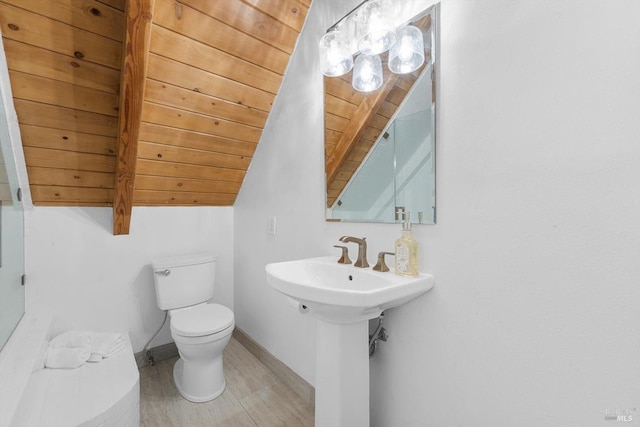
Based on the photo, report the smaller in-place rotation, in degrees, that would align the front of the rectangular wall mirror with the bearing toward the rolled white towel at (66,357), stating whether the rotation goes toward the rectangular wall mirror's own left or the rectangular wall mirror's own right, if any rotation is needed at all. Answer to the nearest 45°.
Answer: approximately 45° to the rectangular wall mirror's own right

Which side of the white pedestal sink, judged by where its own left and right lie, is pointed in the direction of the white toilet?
right

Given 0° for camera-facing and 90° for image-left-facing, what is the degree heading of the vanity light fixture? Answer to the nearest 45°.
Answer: approximately 45°

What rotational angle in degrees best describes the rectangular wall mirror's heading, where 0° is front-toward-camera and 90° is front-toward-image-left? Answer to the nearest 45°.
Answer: approximately 45°

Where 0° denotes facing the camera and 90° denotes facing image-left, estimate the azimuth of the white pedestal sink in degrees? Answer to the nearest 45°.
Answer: approximately 45°

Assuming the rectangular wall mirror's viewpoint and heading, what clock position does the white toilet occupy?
The white toilet is roughly at 2 o'clock from the rectangular wall mirror.
